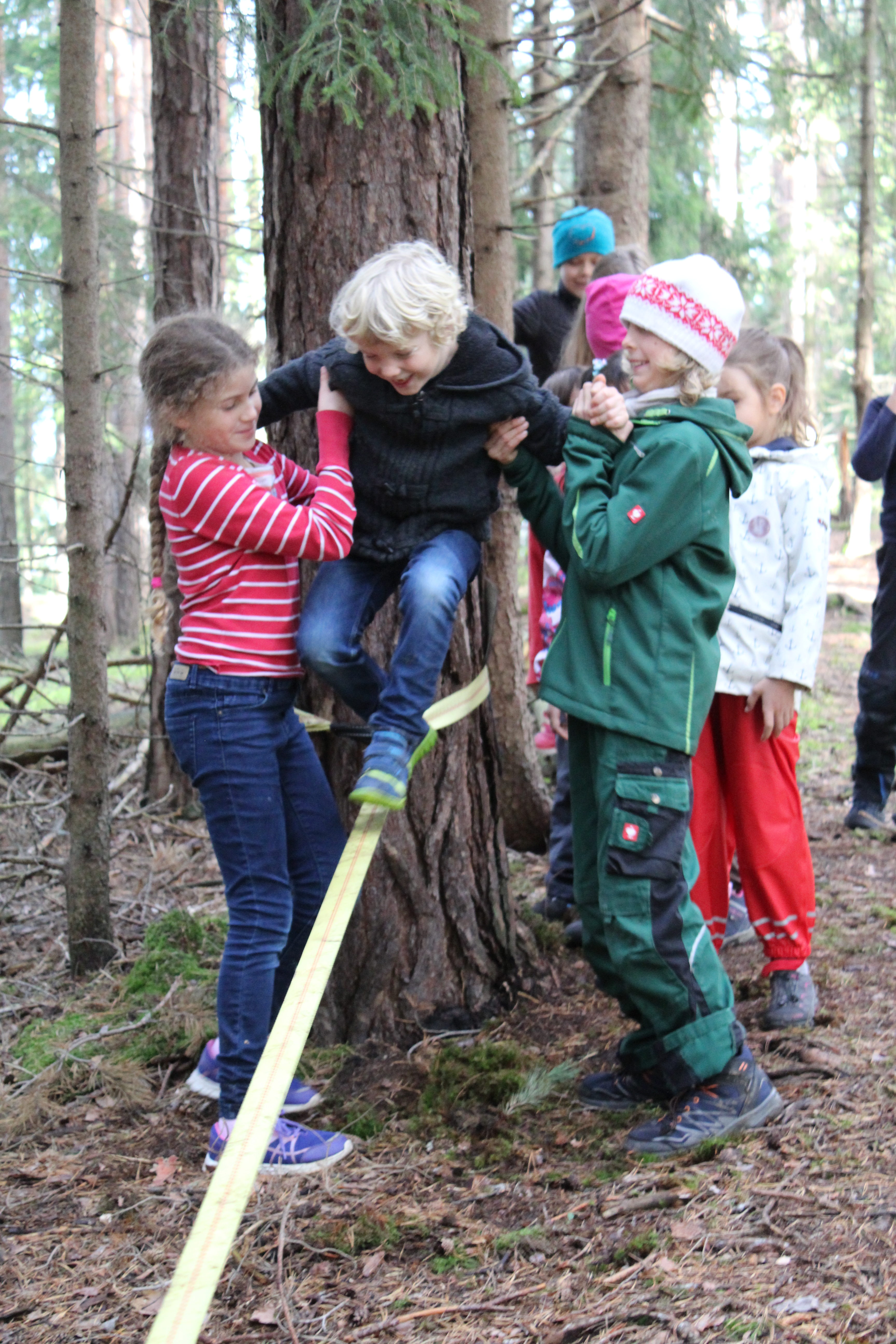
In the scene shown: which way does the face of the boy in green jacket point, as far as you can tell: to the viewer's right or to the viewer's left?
to the viewer's left

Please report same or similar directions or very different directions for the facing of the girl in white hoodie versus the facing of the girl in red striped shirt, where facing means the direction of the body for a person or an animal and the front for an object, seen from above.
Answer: very different directions

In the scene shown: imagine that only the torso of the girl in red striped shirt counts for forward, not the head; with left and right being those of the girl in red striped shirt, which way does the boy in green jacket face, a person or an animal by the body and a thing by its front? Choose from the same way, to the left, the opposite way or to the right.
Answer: the opposite way

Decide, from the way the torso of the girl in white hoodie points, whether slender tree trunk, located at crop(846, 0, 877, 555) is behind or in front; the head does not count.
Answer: behind

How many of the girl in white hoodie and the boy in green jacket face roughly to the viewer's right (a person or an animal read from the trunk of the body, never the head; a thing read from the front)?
0

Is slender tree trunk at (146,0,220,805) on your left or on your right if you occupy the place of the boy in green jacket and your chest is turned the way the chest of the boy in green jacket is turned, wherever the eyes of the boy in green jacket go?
on your right

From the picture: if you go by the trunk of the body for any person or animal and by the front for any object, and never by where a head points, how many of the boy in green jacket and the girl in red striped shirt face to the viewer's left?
1

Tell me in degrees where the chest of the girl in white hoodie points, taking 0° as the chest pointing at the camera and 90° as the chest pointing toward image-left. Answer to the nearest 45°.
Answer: approximately 45°

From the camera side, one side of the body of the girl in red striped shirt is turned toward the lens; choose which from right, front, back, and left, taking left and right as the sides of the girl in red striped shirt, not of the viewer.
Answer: right

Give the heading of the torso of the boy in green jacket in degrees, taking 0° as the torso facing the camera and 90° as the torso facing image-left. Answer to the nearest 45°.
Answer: approximately 90°

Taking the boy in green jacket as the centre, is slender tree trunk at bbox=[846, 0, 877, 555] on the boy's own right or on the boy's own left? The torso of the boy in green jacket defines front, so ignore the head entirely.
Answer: on the boy's own right

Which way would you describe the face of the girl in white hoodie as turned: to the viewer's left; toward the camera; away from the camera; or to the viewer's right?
to the viewer's left
